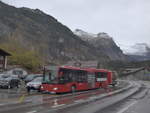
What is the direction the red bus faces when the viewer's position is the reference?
facing the viewer and to the left of the viewer

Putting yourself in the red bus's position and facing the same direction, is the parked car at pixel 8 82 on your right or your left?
on your right
